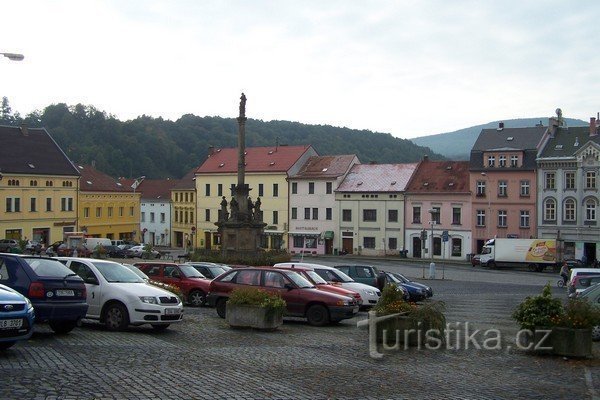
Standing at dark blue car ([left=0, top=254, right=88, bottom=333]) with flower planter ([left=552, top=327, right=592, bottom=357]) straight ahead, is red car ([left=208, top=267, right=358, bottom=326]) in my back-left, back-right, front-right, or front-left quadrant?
front-left

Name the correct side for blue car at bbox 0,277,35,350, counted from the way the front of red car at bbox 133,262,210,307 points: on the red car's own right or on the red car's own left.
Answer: on the red car's own right

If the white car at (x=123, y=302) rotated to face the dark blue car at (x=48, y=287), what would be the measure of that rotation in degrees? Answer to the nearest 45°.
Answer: approximately 90° to its right

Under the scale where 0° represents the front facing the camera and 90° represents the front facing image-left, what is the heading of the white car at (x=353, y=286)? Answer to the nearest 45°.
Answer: approximately 315°

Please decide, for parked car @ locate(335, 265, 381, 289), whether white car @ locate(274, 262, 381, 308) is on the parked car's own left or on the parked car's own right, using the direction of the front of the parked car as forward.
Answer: on the parked car's own right

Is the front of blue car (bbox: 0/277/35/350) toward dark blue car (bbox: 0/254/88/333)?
no

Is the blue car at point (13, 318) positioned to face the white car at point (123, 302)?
no

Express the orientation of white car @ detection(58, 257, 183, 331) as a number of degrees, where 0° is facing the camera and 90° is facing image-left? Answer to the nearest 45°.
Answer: approximately 315°

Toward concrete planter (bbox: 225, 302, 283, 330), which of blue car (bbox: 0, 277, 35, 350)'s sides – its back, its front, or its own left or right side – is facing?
left

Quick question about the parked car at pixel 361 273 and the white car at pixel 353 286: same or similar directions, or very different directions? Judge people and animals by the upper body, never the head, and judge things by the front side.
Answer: same or similar directions

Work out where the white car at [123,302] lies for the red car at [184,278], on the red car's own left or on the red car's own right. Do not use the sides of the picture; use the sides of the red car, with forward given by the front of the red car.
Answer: on the red car's own right

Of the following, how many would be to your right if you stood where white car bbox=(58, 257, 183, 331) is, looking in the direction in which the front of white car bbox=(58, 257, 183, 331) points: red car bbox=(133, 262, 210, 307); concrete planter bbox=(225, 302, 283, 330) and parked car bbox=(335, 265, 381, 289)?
0

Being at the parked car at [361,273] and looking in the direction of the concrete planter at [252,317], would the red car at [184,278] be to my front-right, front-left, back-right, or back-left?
front-right

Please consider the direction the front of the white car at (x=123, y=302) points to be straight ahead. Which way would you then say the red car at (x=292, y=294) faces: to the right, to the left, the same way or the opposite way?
the same way

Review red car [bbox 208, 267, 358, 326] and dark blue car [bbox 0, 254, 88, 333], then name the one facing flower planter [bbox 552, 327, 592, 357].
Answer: the red car

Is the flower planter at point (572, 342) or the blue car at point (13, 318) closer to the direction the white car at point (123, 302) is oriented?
the flower planter

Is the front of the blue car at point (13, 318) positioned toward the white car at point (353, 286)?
no
